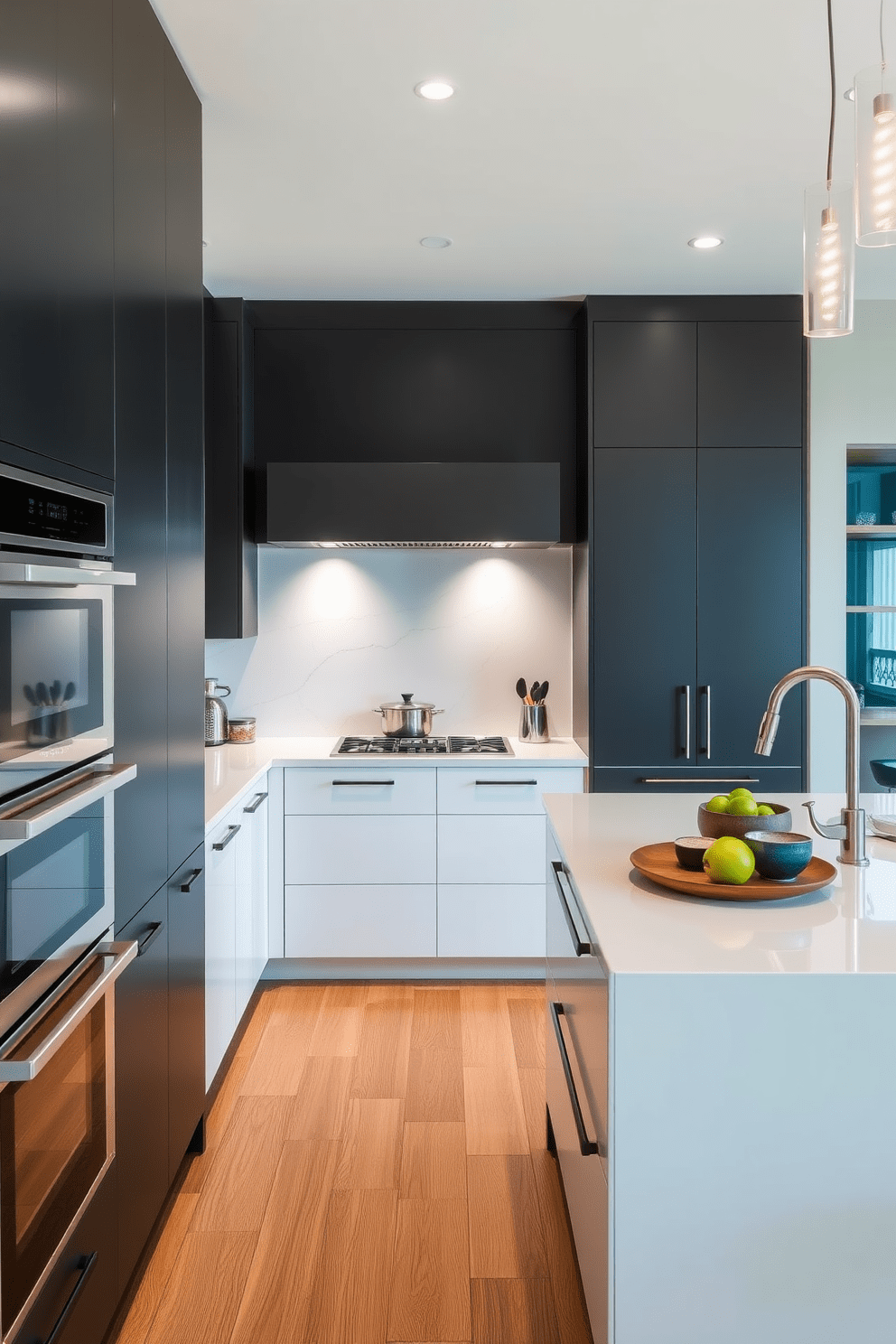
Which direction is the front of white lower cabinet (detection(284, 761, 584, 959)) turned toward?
toward the camera

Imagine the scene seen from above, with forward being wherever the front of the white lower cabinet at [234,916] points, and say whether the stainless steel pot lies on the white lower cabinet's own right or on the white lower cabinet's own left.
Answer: on the white lower cabinet's own left

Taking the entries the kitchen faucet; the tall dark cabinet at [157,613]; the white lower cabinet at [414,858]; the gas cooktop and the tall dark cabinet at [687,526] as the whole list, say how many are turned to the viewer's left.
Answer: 1

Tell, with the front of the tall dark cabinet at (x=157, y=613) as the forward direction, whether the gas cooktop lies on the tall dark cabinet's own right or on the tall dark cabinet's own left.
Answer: on the tall dark cabinet's own left

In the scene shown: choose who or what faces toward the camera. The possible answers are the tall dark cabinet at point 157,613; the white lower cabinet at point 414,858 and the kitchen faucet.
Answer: the white lower cabinet

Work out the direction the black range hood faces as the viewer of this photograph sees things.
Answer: facing the viewer

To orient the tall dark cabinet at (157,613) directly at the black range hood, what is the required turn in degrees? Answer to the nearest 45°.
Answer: approximately 45° to its left

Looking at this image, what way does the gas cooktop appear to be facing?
toward the camera

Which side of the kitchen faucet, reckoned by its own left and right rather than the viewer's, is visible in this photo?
left

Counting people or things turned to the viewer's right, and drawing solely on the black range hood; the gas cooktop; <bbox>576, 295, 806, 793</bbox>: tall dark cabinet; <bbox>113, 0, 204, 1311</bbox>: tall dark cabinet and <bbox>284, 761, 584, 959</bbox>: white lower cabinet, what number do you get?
1

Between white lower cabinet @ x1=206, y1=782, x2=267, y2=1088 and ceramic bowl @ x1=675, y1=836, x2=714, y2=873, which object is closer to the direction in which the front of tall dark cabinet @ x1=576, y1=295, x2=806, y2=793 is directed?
the ceramic bowl

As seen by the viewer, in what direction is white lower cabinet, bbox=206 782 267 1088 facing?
to the viewer's right

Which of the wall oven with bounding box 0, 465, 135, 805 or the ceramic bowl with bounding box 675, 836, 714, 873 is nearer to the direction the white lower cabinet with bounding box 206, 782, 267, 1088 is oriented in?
the ceramic bowl

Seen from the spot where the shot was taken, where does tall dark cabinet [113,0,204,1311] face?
facing to the right of the viewer

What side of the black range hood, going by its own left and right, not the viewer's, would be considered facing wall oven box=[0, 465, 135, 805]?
front

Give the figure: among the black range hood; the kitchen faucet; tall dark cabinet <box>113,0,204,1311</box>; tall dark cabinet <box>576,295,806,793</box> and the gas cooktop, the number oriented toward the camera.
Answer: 3
